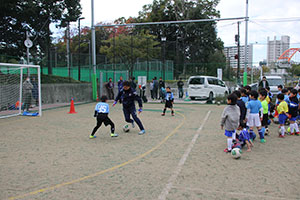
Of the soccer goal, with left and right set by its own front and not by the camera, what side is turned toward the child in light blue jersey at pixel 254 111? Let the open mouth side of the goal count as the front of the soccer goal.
front

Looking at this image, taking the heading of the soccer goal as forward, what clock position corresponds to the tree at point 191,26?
The tree is roughly at 9 o'clock from the soccer goal.

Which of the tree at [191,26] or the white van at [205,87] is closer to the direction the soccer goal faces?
the white van

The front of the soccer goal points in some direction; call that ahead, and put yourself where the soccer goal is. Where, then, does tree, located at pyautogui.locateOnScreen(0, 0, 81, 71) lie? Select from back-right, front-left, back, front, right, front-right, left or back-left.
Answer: back-left

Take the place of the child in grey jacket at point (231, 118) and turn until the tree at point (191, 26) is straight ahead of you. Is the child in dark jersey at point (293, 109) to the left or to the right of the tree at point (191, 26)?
right

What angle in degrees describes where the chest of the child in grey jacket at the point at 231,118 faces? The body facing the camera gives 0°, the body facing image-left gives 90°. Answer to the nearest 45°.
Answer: approximately 135°

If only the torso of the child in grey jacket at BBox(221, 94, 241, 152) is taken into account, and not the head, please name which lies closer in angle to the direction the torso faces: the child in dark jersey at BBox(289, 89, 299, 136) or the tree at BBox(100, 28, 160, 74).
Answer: the tree

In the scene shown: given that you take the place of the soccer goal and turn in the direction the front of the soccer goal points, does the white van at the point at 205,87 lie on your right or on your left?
on your left

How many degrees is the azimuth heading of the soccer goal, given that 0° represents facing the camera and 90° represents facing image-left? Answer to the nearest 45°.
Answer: approximately 315°
